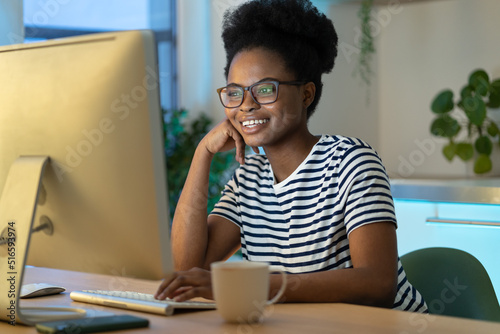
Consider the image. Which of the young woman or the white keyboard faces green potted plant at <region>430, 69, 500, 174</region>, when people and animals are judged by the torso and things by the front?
the white keyboard

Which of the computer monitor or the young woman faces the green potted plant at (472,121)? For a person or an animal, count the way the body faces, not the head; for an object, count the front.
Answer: the computer monitor

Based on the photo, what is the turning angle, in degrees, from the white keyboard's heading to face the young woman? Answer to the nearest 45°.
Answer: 0° — it already faces them

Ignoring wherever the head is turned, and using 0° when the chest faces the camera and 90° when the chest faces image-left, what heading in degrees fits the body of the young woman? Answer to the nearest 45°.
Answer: approximately 45°

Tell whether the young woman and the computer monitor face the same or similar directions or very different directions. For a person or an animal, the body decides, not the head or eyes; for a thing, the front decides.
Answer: very different directions

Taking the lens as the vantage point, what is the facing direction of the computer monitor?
facing away from the viewer and to the right of the viewer

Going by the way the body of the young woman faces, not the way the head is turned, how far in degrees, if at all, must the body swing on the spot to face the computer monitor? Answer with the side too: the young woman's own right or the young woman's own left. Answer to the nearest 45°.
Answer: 0° — they already face it

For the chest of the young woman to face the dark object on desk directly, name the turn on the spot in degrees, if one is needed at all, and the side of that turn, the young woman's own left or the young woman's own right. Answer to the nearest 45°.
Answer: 0° — they already face it

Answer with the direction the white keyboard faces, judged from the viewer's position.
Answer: facing away from the viewer and to the right of the viewer
